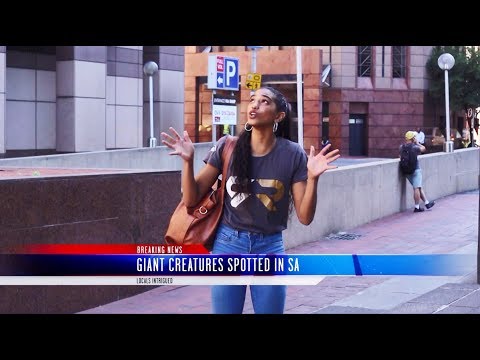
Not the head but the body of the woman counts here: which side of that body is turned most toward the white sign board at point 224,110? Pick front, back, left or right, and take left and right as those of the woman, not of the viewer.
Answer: back

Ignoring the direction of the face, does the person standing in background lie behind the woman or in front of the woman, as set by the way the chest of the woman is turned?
behind

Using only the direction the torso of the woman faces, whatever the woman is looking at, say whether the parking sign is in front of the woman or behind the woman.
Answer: behind

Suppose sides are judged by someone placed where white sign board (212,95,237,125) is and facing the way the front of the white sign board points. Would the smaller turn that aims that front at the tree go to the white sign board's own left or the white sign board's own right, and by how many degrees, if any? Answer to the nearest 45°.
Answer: approximately 135° to the white sign board's own left

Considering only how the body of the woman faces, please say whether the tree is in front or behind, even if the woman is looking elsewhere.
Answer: behind

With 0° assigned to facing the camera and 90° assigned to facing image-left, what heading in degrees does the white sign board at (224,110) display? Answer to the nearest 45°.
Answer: approximately 0°

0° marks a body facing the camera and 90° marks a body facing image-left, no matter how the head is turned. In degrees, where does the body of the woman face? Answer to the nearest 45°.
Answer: approximately 0°

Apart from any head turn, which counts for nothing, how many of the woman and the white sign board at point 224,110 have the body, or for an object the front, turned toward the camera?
2
